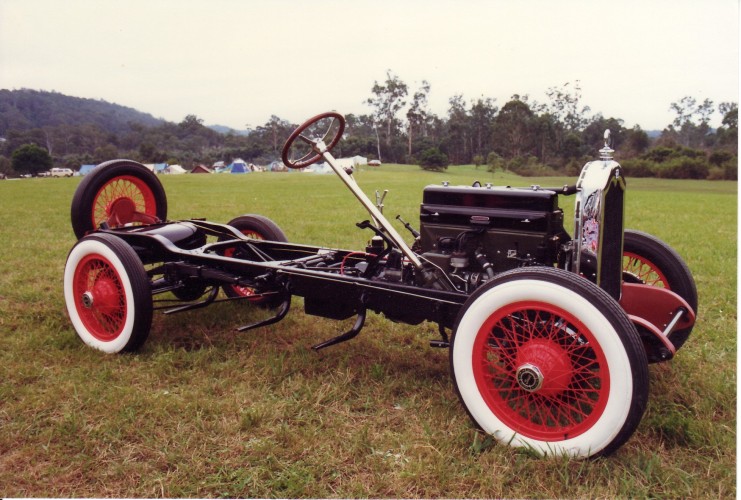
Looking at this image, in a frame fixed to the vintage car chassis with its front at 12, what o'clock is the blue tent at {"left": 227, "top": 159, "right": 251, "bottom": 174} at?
The blue tent is roughly at 7 o'clock from the vintage car chassis.

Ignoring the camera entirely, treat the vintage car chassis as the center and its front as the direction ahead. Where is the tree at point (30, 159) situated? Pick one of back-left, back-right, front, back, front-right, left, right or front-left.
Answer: back

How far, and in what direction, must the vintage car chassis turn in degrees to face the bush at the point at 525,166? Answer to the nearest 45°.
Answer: approximately 135° to its left

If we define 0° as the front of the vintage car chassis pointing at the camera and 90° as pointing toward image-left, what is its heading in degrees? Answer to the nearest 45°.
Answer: approximately 315°

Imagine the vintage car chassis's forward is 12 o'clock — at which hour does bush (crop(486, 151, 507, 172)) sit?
The bush is roughly at 8 o'clock from the vintage car chassis.

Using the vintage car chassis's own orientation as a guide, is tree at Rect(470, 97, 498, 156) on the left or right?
on its left

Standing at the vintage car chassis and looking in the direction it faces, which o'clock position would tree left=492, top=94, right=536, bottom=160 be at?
The tree is roughly at 8 o'clock from the vintage car chassis.

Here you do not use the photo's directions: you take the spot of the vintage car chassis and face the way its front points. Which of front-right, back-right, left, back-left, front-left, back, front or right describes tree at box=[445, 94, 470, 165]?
back-left

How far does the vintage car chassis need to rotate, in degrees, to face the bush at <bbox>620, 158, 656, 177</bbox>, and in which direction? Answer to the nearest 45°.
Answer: approximately 90° to its left

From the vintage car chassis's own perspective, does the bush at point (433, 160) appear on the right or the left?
on its left

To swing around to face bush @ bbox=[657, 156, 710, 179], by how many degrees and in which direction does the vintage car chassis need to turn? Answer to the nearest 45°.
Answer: approximately 90° to its left
